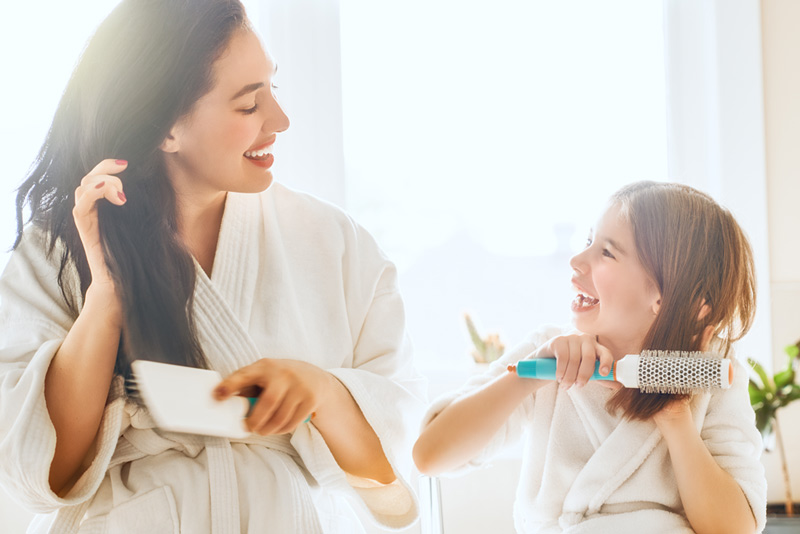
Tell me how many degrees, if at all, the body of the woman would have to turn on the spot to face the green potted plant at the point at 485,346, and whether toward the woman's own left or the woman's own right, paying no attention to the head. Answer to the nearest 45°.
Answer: approximately 135° to the woman's own left

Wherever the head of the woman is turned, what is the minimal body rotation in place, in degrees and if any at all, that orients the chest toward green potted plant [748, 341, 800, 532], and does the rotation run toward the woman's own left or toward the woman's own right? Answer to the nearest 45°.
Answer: approximately 90° to the woman's own left

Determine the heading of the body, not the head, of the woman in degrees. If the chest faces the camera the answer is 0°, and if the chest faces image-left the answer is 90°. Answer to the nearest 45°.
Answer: approximately 0°
